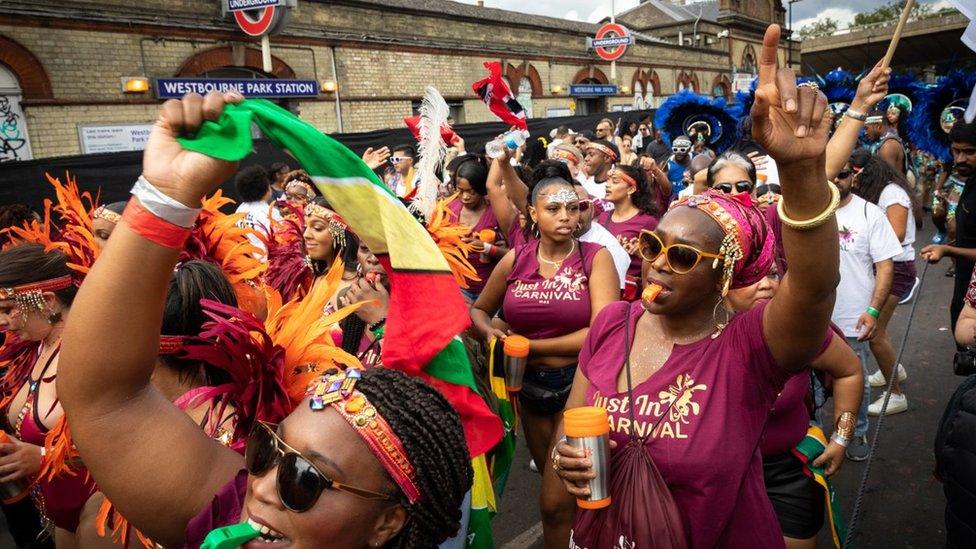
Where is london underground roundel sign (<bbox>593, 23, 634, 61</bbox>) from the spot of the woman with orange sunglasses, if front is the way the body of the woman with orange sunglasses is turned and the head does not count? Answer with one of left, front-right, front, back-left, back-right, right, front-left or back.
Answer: back-right

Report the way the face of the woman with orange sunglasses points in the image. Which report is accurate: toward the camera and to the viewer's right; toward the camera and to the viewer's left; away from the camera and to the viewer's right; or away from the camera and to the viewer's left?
toward the camera and to the viewer's left

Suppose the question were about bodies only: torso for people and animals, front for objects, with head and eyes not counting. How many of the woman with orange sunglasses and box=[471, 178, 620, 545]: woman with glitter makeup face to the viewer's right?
0

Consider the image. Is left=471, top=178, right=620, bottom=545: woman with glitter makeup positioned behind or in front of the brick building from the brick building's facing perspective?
in front

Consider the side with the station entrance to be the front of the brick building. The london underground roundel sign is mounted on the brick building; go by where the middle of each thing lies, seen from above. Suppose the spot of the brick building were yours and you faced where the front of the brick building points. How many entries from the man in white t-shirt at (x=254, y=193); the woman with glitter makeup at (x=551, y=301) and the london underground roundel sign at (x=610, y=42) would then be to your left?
1

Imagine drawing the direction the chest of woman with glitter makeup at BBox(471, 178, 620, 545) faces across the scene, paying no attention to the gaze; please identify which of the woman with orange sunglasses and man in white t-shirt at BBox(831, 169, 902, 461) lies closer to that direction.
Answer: the woman with orange sunglasses

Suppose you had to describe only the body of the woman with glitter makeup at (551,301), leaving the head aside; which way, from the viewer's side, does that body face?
toward the camera

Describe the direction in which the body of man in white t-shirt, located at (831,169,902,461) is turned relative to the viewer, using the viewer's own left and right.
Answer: facing the viewer and to the left of the viewer

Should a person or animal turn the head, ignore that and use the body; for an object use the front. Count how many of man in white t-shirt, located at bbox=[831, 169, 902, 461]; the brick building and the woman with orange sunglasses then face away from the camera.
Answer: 0

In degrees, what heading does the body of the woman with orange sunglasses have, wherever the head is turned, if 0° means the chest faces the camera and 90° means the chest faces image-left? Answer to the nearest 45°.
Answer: approximately 45°

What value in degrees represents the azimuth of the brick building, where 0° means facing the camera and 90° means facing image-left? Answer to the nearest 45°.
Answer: approximately 315°

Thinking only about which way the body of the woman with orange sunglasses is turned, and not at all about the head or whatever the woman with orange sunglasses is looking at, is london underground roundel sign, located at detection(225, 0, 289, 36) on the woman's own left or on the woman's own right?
on the woman's own right

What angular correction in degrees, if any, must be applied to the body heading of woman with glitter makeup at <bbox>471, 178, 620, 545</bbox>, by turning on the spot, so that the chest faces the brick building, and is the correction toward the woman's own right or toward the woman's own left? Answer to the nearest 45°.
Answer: approximately 135° to the woman's own right

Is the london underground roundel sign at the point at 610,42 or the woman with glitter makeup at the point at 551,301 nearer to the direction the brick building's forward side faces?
the woman with glitter makeup
